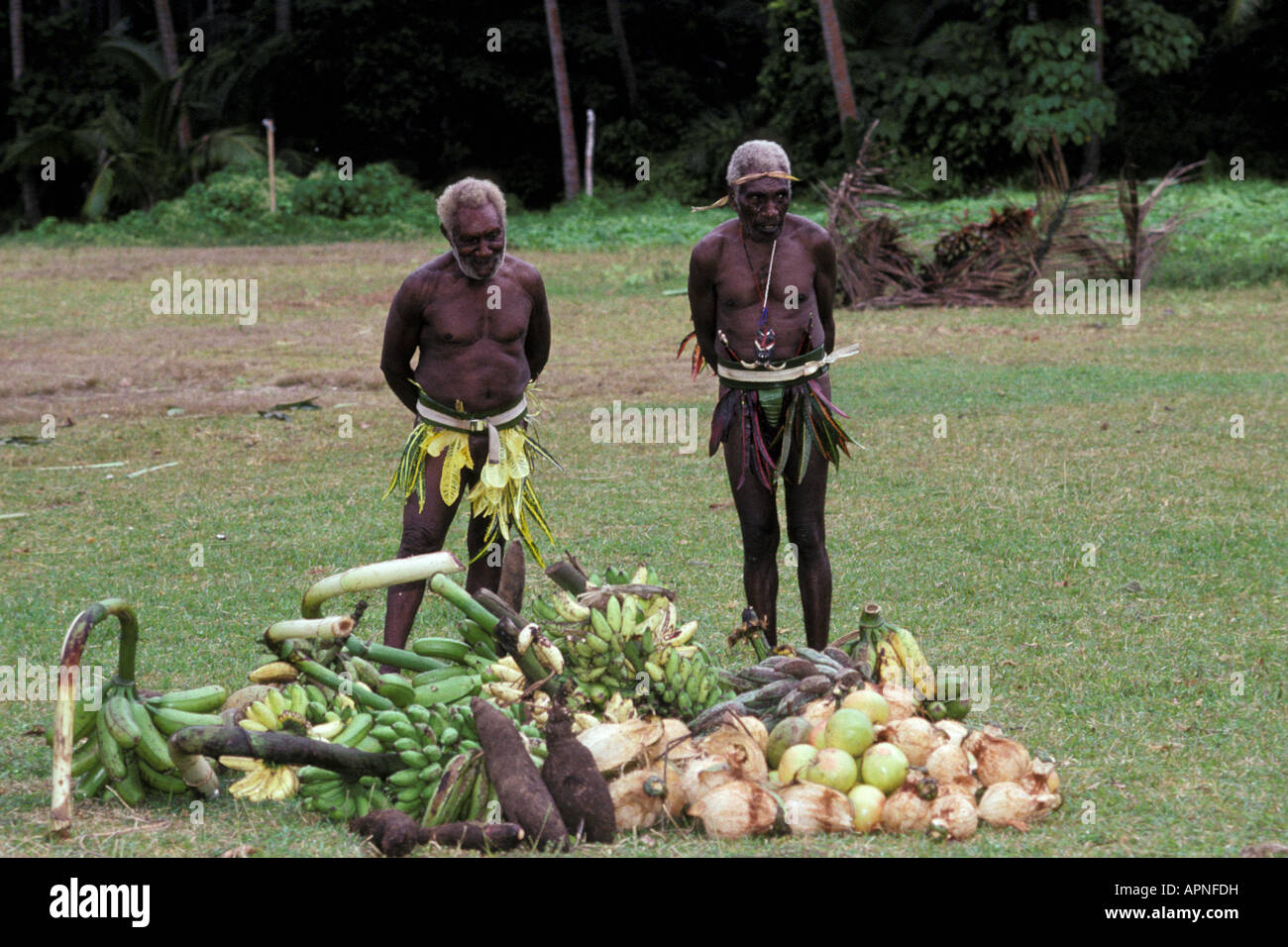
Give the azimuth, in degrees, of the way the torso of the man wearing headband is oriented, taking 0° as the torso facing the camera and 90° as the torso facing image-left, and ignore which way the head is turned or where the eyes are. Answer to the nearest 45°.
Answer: approximately 0°

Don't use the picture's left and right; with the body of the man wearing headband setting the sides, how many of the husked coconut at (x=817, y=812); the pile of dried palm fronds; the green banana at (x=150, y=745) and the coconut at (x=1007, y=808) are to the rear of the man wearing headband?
1

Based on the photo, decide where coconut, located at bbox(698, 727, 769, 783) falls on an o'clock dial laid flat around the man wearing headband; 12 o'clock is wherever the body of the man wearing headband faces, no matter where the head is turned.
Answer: The coconut is roughly at 12 o'clock from the man wearing headband.

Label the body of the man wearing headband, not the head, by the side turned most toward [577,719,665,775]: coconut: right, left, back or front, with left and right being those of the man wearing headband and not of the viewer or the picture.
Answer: front

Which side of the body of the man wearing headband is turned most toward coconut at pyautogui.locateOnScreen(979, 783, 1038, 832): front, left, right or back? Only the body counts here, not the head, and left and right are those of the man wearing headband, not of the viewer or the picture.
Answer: front

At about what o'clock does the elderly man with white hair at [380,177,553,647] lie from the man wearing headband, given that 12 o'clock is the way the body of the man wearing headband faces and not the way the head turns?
The elderly man with white hair is roughly at 3 o'clock from the man wearing headband.

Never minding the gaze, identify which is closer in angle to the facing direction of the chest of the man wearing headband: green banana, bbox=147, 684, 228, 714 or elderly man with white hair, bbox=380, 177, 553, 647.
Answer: the green banana

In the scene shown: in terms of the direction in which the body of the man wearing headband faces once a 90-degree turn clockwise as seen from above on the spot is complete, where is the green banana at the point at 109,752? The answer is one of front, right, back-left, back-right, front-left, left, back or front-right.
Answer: front-left

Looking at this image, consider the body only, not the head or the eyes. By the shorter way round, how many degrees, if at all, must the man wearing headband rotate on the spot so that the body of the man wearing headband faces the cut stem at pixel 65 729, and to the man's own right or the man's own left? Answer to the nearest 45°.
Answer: approximately 45° to the man's own right

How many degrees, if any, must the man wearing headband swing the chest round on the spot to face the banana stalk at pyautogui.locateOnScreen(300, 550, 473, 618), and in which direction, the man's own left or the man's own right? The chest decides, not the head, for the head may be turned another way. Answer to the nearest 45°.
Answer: approximately 45° to the man's own right

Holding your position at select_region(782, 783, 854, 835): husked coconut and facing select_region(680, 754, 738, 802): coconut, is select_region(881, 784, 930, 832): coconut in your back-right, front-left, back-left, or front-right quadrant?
back-right
